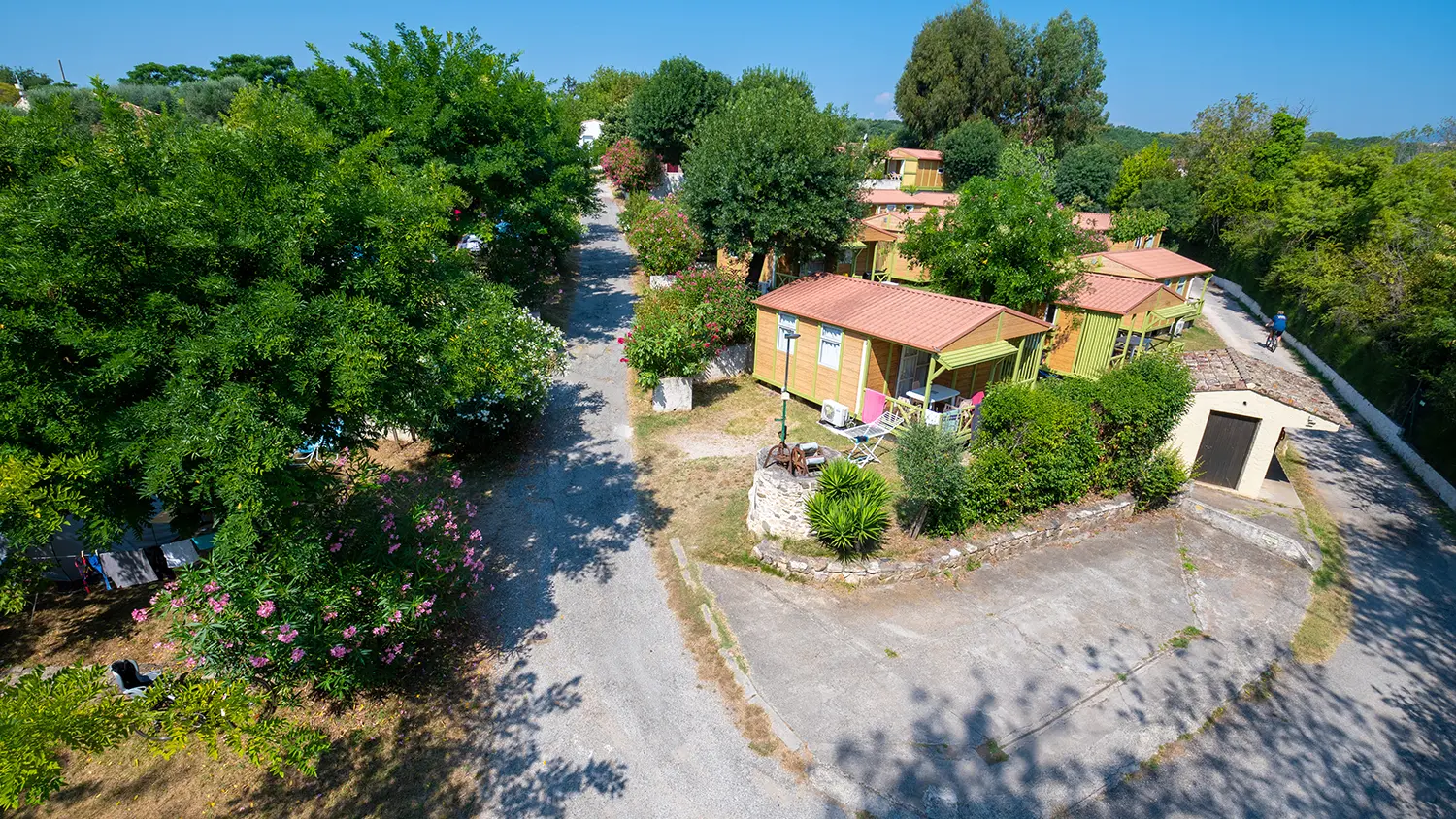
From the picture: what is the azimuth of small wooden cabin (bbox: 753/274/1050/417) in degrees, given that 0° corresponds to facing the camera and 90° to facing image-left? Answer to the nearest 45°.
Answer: approximately 315°

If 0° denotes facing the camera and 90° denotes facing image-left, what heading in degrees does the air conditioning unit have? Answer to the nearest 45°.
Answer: approximately 45°

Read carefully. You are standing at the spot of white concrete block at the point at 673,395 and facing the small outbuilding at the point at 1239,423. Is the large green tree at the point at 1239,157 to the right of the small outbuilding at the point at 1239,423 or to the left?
left

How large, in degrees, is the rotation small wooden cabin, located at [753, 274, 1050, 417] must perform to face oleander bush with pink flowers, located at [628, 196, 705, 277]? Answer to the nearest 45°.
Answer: approximately 180°

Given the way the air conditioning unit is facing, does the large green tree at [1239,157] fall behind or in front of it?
behind

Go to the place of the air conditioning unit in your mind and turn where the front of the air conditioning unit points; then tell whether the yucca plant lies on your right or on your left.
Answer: on your left

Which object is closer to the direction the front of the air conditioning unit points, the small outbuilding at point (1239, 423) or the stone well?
the stone well

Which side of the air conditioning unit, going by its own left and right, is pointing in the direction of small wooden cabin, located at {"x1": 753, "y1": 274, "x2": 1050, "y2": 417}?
back
